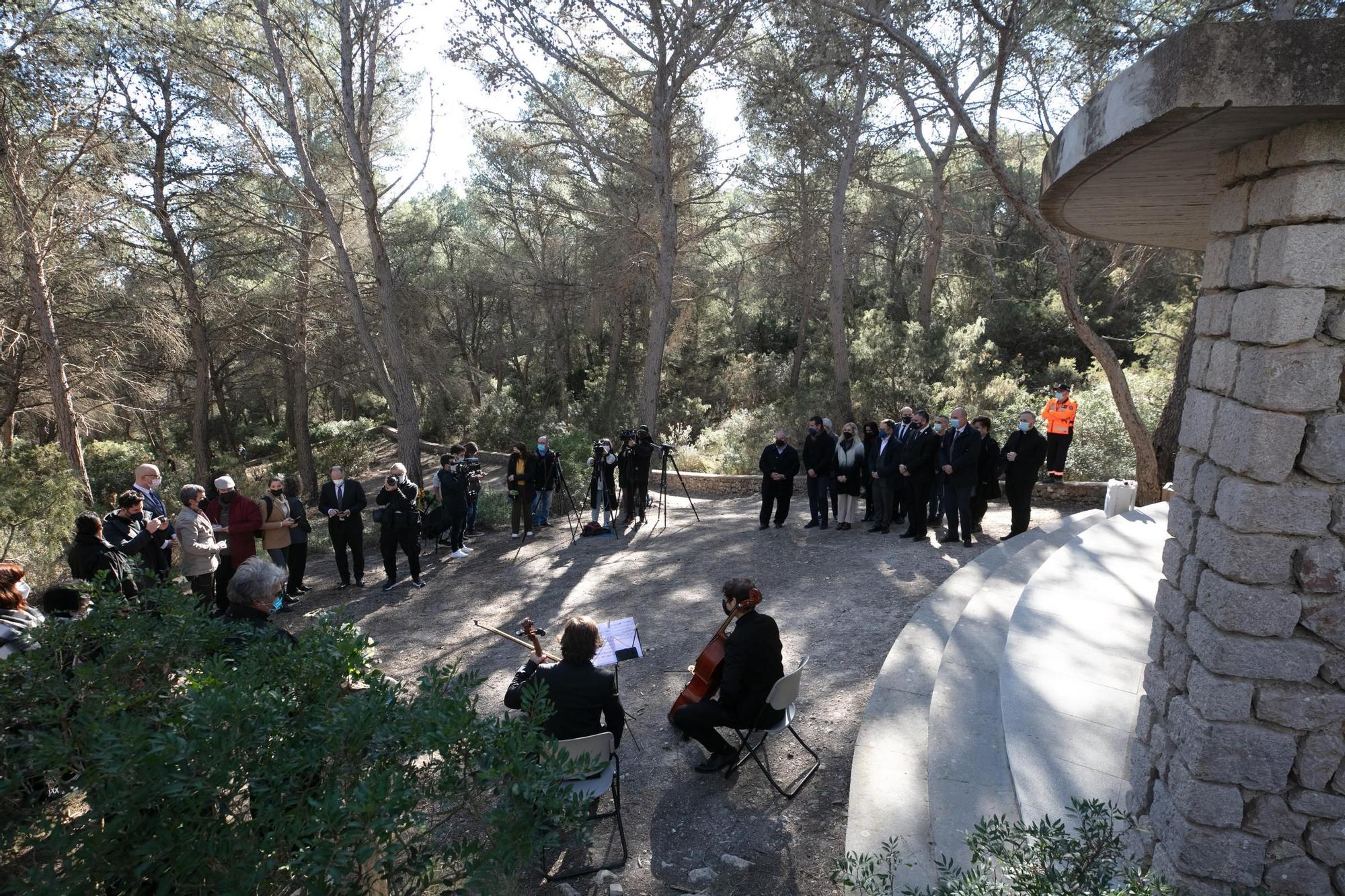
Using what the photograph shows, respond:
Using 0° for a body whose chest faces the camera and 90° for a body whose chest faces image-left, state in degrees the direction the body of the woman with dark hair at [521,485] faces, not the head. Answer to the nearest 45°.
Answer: approximately 0°

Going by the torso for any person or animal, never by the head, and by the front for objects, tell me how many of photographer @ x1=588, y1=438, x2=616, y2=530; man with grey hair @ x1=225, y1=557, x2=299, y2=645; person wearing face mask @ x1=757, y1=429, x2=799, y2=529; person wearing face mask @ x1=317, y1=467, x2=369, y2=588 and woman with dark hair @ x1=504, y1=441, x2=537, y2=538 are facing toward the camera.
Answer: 4

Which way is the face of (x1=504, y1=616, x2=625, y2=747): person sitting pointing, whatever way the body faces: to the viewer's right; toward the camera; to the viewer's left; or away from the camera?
away from the camera

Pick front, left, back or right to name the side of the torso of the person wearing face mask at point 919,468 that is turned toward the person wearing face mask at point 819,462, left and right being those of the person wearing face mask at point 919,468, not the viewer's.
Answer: right

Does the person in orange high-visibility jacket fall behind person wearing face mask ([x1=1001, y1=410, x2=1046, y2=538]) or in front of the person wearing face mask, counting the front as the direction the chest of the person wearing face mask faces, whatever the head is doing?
behind

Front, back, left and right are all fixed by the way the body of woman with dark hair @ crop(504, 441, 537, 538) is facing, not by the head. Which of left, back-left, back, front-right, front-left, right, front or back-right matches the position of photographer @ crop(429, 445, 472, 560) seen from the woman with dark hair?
front-right

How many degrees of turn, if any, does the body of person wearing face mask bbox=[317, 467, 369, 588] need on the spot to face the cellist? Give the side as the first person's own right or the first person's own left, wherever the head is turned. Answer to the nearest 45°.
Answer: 0° — they already face them

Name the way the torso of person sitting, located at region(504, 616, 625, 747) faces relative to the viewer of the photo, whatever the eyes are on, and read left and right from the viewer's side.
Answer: facing away from the viewer

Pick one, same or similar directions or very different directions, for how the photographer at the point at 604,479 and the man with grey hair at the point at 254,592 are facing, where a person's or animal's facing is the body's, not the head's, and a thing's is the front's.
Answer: very different directions

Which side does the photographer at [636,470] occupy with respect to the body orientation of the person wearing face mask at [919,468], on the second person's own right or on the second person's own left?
on the second person's own right

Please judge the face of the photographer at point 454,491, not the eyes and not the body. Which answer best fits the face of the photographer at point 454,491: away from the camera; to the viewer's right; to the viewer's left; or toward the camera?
to the viewer's right
